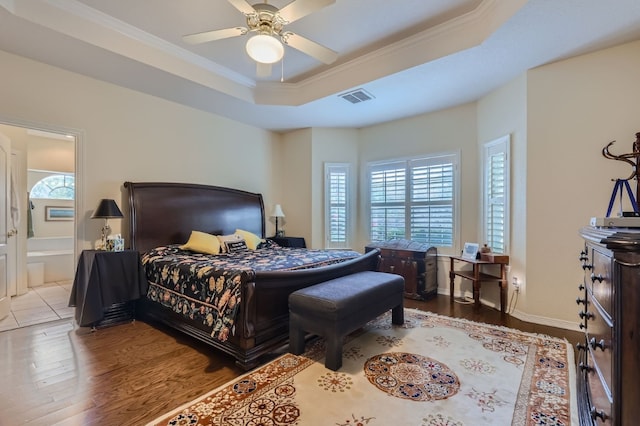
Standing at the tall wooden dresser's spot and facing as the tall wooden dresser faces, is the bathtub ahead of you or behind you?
ahead

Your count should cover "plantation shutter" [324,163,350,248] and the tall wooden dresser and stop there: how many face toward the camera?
1

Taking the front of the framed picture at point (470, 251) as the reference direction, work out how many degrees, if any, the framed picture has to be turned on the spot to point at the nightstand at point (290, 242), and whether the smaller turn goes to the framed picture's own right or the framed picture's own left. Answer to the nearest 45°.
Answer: approximately 90° to the framed picture's own right

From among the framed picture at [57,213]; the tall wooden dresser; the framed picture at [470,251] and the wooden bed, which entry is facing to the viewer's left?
the tall wooden dresser

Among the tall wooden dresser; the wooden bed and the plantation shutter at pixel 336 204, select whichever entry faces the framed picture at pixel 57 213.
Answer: the tall wooden dresser

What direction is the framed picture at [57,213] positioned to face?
toward the camera

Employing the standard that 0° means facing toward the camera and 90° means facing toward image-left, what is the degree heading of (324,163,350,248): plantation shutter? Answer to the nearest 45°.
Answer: approximately 0°

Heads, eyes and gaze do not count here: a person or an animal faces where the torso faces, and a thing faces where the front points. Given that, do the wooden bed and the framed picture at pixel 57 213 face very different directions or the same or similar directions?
same or similar directions

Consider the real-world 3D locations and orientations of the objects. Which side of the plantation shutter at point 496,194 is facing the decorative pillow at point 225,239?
front

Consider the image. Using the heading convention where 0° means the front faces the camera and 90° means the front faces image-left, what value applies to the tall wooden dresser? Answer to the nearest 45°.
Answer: approximately 90°

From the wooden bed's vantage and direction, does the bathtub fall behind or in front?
behind

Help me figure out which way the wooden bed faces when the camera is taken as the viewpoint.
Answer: facing the viewer and to the right of the viewer

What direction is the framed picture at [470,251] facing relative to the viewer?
toward the camera

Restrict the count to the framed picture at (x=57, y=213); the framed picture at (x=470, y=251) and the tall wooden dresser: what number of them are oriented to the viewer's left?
1

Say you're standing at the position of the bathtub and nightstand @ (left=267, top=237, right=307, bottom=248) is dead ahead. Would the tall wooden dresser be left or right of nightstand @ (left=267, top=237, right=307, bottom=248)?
right

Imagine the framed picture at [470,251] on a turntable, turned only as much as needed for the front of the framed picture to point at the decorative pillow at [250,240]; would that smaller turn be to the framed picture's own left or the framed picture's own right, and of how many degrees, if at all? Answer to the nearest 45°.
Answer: approximately 90° to the framed picture's own right

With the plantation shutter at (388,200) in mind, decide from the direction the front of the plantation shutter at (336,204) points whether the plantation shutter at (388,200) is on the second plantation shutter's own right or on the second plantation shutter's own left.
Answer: on the second plantation shutter's own left
